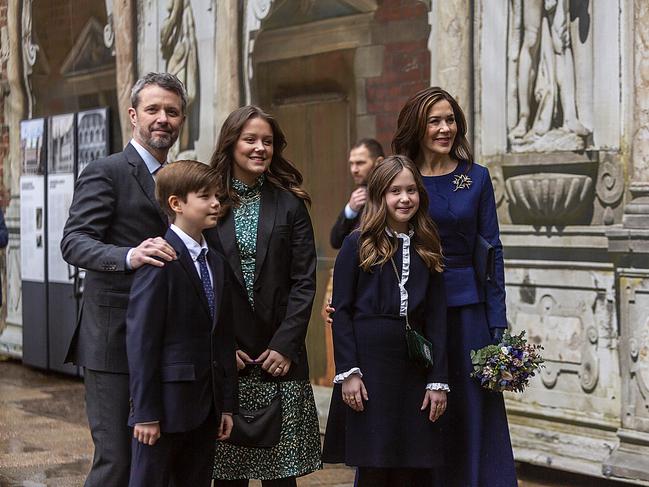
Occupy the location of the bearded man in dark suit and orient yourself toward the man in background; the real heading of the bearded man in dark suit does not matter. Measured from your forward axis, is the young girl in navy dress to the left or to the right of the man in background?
right

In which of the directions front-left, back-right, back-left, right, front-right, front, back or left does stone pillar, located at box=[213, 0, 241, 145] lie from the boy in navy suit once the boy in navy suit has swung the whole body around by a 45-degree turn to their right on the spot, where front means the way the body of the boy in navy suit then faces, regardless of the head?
back

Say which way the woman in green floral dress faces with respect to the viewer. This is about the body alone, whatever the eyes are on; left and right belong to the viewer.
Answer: facing the viewer and to the left of the viewer

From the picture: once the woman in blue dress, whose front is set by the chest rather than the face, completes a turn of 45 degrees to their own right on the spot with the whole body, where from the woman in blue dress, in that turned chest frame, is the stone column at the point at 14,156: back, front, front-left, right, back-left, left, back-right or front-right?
right

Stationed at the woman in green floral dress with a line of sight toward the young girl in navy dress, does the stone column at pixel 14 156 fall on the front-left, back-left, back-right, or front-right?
back-left

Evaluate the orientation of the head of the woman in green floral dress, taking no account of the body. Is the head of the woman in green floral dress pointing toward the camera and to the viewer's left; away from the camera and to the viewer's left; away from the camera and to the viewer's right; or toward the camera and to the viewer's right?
toward the camera and to the viewer's right

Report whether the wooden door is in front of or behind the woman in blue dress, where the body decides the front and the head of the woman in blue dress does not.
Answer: behind

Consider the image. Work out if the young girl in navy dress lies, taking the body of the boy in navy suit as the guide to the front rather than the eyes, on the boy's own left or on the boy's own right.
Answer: on the boy's own left

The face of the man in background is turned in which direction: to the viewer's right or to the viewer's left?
to the viewer's left

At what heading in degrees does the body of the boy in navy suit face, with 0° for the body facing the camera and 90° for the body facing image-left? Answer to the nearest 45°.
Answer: approximately 315°

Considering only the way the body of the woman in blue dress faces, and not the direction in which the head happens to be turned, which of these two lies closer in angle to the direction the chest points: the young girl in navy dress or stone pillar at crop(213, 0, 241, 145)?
the young girl in navy dress

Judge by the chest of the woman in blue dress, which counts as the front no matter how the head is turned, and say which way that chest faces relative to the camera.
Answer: toward the camera
